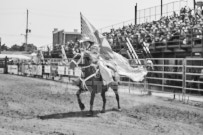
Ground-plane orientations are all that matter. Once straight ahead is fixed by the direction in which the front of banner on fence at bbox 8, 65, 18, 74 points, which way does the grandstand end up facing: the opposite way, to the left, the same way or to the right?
to the right

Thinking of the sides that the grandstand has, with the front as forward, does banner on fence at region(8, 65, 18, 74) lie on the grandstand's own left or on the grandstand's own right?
on the grandstand's own right

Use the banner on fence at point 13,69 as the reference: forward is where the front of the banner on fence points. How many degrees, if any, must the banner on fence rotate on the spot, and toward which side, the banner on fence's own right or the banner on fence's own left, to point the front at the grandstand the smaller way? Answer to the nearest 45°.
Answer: approximately 45° to the banner on fence's own left

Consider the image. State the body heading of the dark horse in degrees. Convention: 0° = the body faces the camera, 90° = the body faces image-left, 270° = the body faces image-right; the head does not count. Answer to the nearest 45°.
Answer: approximately 45°

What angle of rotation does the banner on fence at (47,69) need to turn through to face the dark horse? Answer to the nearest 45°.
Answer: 0° — it already faces it
